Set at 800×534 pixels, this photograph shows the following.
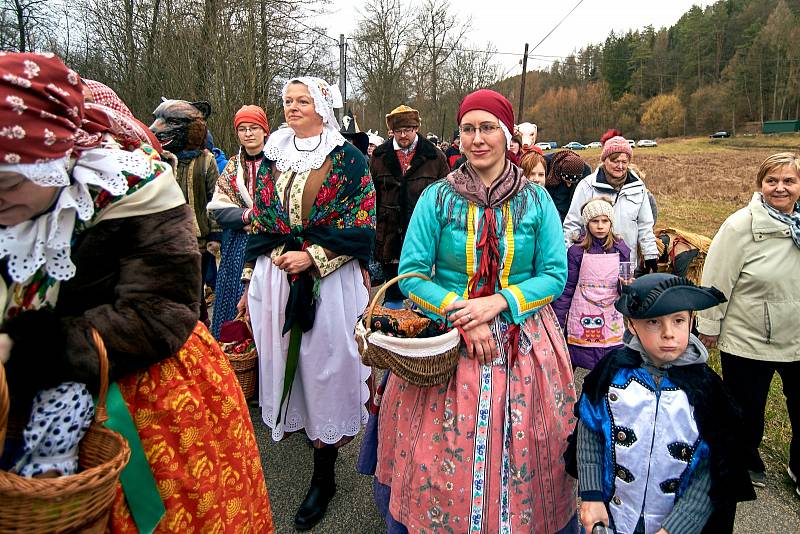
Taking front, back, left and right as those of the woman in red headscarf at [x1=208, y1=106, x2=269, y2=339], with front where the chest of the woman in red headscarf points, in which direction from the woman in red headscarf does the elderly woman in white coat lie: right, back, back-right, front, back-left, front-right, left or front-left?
left

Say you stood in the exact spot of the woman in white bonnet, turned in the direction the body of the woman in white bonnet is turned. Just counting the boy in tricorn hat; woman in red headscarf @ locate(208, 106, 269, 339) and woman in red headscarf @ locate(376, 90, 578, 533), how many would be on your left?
2

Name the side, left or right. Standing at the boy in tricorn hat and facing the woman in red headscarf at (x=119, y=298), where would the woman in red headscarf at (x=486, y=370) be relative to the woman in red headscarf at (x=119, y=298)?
right

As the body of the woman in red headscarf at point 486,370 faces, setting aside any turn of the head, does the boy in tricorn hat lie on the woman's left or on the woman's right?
on the woman's left

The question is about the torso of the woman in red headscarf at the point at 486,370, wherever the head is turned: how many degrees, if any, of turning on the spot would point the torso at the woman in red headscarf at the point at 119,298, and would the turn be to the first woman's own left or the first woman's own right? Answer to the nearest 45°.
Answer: approximately 45° to the first woman's own right

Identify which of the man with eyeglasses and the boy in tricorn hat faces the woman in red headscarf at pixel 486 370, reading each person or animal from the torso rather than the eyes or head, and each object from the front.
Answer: the man with eyeglasses

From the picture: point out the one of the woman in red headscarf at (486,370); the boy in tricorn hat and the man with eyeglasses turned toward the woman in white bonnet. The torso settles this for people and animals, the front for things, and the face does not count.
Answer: the man with eyeglasses

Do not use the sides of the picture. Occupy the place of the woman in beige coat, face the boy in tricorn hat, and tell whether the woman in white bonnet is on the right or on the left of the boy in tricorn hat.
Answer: right

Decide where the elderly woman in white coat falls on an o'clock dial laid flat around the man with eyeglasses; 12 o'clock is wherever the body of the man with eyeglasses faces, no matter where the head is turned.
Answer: The elderly woman in white coat is roughly at 10 o'clock from the man with eyeglasses.
